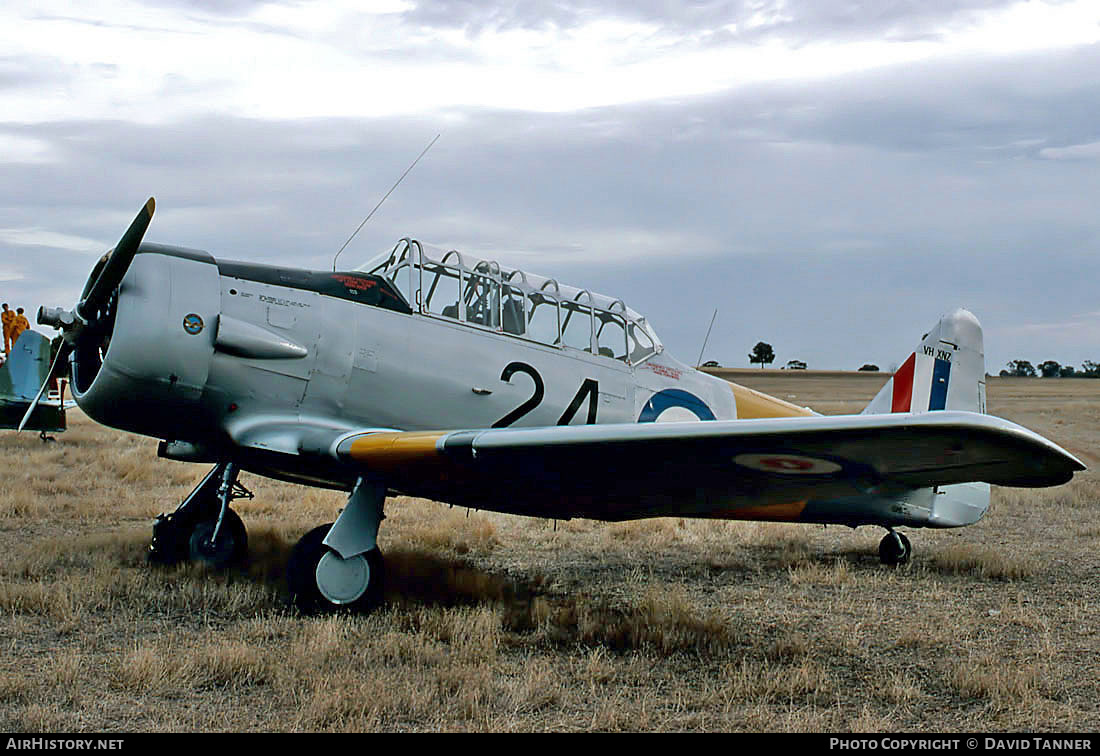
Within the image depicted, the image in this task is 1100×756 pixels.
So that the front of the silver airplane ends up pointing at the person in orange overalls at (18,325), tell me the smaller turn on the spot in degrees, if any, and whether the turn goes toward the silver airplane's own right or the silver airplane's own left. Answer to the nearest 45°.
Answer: approximately 90° to the silver airplane's own right

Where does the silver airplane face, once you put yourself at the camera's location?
facing the viewer and to the left of the viewer
